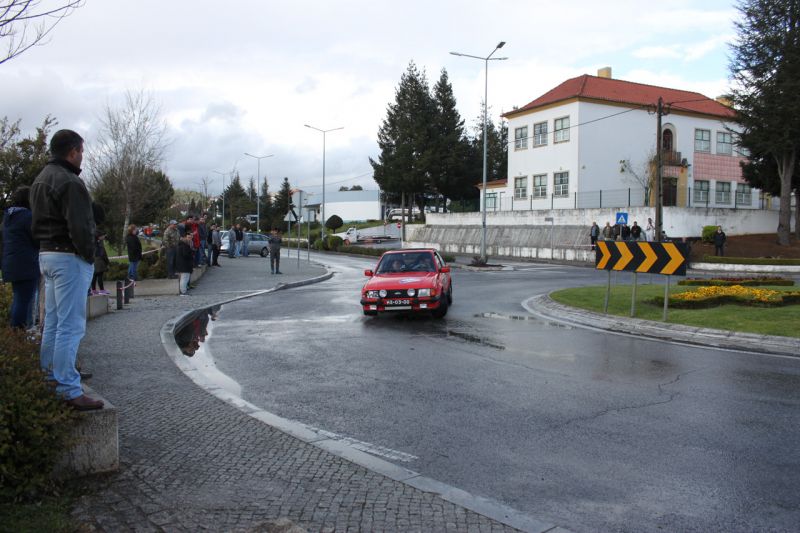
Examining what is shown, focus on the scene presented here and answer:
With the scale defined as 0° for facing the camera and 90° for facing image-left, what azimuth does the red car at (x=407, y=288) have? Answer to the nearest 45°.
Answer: approximately 0°

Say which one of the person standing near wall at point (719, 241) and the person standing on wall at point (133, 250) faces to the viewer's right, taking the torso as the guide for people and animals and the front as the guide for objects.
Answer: the person standing on wall at point (133, 250)

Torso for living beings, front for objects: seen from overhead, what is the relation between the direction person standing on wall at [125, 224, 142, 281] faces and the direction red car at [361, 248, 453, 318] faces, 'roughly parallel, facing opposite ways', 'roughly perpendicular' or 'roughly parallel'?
roughly perpendicular

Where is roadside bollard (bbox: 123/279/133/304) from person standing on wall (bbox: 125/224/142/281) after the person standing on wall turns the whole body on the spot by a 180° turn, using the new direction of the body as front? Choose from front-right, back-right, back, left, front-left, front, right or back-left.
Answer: left

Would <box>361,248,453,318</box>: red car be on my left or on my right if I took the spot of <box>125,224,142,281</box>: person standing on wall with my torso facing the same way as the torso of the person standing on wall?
on my right

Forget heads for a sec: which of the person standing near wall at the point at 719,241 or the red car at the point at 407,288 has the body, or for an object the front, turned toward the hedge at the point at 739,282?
the person standing near wall

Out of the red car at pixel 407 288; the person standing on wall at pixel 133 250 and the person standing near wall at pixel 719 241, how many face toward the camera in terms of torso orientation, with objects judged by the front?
2

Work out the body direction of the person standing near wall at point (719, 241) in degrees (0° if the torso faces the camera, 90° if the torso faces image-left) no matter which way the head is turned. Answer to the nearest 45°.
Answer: approximately 0°

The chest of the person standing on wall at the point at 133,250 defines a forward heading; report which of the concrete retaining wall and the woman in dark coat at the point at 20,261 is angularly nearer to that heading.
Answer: the concrete retaining wall

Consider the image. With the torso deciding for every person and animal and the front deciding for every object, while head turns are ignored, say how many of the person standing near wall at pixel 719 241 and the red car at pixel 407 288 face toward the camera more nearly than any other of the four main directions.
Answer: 2

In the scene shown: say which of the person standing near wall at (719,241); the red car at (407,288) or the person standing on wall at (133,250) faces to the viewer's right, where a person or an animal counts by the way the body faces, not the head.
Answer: the person standing on wall at (133,250)

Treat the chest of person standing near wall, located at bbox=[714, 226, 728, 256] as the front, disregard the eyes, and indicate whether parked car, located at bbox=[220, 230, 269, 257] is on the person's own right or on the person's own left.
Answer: on the person's own right

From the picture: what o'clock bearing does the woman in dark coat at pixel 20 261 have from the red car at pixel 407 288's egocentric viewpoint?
The woman in dark coat is roughly at 1 o'clock from the red car.

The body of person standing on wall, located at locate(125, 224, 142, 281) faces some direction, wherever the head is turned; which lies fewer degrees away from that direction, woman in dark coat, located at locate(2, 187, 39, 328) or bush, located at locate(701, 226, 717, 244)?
the bush

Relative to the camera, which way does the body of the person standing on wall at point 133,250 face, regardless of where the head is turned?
to the viewer's right
